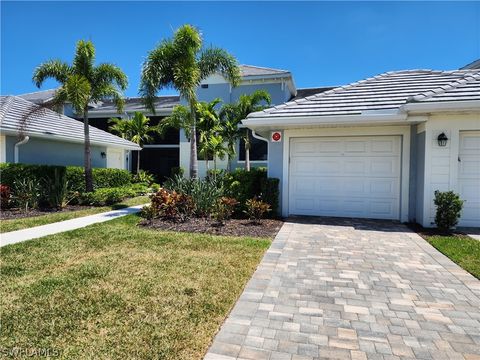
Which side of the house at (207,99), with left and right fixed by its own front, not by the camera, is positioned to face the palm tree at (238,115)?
front

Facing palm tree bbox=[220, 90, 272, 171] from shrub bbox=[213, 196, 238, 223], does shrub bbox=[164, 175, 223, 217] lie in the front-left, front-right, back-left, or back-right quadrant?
front-left

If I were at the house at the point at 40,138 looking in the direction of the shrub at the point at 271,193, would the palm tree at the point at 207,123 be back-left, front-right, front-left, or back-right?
front-left

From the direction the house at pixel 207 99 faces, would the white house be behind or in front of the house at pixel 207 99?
in front

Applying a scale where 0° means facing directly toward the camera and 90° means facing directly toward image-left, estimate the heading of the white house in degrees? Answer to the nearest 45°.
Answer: approximately 0°

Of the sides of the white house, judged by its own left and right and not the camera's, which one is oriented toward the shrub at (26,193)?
right

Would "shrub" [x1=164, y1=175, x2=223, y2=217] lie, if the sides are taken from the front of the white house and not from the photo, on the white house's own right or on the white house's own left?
on the white house's own right

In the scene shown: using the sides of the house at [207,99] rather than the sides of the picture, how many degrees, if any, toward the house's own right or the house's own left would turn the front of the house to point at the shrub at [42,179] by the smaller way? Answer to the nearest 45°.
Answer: approximately 45° to the house's own right

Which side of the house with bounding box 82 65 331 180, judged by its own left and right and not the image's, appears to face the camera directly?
front

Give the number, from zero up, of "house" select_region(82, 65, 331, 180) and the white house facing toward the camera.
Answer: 2

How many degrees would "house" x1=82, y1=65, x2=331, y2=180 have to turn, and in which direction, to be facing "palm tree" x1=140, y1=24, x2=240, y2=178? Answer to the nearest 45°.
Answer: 0° — it already faces it

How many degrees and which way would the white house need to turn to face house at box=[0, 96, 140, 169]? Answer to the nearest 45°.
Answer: approximately 90° to its right

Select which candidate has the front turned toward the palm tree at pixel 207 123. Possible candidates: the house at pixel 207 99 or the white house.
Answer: the house
